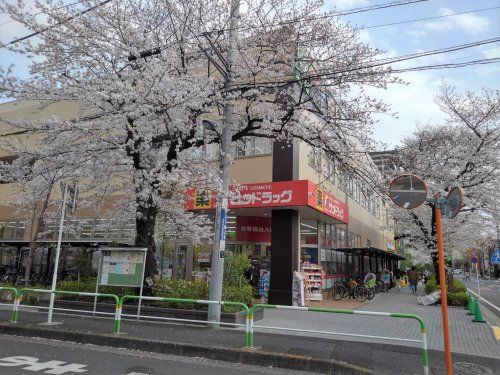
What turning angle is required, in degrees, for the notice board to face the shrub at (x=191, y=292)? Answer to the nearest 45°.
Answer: approximately 90° to its left

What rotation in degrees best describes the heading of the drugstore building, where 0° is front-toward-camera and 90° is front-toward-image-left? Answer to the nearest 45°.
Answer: approximately 0°

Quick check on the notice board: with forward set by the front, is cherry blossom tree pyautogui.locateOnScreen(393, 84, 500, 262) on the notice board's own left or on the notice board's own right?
on the notice board's own left

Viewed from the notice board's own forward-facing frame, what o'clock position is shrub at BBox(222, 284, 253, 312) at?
The shrub is roughly at 9 o'clock from the notice board.
